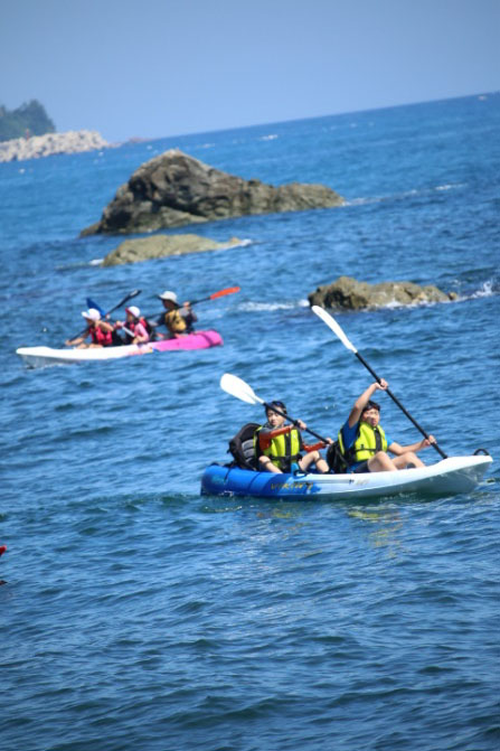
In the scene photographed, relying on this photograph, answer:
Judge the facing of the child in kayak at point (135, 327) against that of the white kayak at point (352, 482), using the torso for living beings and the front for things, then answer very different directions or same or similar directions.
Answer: very different directions

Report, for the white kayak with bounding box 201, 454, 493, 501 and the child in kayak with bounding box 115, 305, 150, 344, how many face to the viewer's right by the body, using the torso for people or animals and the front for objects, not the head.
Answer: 1

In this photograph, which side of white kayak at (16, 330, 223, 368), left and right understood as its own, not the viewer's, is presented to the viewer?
left

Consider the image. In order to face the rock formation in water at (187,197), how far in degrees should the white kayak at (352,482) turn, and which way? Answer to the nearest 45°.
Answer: approximately 90° to its left

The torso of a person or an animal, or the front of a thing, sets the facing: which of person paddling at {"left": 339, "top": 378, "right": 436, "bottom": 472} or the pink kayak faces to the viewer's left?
the pink kayak

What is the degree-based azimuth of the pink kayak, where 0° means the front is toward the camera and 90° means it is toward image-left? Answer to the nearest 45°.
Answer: approximately 90°

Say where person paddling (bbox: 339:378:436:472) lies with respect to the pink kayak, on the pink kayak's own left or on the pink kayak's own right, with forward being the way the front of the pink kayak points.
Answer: on the pink kayak's own left

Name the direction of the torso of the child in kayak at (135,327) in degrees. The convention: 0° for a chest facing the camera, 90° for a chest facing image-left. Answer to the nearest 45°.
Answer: approximately 90°

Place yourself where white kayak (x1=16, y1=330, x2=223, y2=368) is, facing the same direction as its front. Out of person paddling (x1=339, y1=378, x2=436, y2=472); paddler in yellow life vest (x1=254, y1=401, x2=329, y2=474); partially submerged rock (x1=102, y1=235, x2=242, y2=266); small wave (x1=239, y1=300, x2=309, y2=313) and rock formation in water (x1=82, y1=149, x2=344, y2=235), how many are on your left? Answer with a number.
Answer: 2

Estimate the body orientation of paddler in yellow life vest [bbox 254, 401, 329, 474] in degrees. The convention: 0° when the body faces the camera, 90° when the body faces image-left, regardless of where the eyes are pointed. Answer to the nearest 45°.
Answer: approximately 315°

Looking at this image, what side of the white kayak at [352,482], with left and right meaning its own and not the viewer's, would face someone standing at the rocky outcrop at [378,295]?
left

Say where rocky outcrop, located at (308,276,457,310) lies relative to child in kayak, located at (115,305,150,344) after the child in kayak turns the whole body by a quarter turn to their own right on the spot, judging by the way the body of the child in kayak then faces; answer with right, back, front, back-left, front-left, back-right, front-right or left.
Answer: right

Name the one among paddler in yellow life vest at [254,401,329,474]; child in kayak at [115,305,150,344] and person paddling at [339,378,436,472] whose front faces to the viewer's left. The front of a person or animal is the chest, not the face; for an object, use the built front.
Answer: the child in kayak

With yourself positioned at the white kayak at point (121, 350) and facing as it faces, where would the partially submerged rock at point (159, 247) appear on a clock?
The partially submerged rock is roughly at 3 o'clock from the white kayak.
